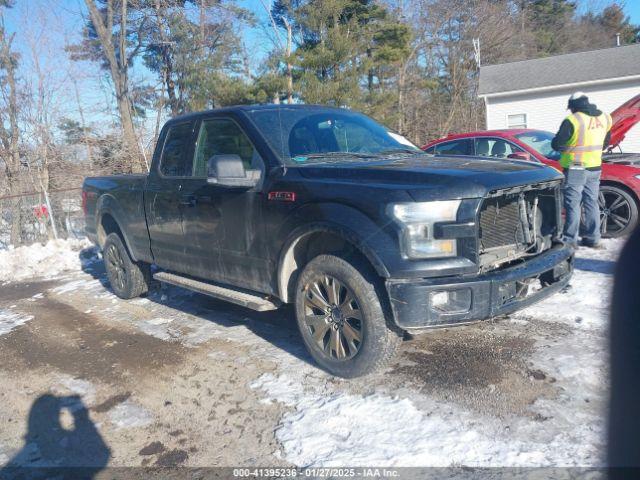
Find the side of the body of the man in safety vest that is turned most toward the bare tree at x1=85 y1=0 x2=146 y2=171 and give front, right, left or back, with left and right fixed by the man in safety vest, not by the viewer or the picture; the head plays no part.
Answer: front

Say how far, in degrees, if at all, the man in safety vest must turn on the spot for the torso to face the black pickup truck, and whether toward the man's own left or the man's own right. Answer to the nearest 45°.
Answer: approximately 135° to the man's own left

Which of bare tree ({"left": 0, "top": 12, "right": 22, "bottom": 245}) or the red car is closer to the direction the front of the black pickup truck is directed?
the red car

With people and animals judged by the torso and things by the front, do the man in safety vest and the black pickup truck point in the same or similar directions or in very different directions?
very different directions

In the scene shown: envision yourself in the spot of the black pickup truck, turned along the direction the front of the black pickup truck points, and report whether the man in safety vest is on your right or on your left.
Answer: on your left

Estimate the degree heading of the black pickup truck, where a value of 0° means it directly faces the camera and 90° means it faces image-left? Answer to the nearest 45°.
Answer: approximately 315°

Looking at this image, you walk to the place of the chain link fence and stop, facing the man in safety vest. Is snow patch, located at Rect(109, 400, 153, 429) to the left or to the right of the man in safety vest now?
right

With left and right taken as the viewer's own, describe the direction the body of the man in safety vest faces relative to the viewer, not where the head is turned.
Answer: facing away from the viewer and to the left of the viewer

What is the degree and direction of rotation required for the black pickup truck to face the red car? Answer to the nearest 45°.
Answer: approximately 90° to its left

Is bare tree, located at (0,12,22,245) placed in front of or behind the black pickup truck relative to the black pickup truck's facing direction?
behind

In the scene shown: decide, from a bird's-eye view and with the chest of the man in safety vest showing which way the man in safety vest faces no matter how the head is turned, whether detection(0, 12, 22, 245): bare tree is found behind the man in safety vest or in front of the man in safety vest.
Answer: in front
